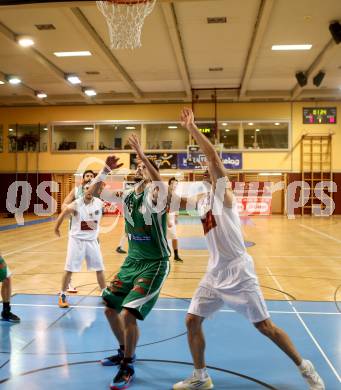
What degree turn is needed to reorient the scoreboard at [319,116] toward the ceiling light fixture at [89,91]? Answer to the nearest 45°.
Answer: approximately 45° to its right

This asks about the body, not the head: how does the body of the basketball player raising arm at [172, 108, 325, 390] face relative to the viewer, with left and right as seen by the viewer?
facing to the left of the viewer

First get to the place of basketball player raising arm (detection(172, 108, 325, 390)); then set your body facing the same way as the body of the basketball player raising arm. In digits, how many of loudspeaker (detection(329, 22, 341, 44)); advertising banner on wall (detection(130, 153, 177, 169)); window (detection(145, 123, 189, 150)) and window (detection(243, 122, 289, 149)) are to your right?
4

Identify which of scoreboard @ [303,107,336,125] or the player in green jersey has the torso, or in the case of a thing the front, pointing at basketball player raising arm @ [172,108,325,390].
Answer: the scoreboard

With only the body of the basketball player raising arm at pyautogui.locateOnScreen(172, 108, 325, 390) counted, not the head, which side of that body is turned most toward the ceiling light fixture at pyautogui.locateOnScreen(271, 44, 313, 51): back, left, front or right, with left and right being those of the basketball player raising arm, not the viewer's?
right

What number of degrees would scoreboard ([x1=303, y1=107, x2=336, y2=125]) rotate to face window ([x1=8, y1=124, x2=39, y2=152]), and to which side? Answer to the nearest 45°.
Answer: approximately 90° to its right

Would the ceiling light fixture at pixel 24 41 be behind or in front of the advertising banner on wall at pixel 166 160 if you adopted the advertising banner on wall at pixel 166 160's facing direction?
in front
